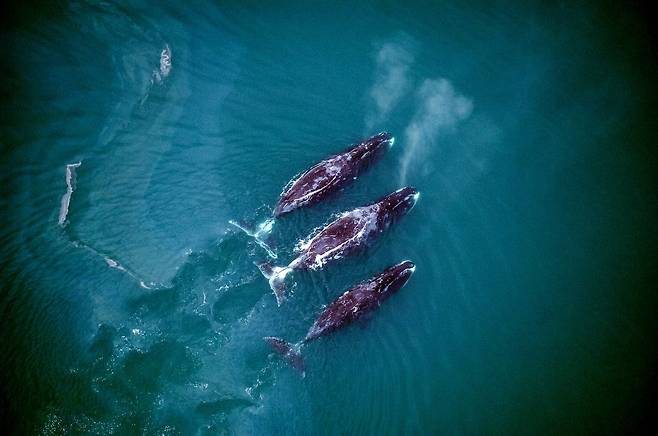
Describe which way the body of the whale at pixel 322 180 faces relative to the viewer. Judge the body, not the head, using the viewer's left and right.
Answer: facing away from the viewer and to the right of the viewer

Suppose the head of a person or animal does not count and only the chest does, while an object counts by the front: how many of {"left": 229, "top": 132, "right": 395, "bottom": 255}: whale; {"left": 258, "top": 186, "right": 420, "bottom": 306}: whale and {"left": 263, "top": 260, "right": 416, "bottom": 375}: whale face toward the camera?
0

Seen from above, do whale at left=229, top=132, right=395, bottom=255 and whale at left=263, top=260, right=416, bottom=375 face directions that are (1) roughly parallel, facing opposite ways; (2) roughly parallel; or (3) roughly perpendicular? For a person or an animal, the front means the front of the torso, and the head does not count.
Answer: roughly parallel

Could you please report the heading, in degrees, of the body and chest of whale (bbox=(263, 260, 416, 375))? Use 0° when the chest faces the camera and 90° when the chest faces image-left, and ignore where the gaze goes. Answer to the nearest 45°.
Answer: approximately 225°

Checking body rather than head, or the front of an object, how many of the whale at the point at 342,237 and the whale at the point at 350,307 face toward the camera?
0

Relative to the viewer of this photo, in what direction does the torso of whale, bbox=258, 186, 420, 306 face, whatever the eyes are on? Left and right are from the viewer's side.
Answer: facing away from the viewer and to the right of the viewer

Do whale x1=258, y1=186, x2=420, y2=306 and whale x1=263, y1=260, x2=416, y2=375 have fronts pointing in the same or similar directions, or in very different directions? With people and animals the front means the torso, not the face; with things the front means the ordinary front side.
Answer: same or similar directions

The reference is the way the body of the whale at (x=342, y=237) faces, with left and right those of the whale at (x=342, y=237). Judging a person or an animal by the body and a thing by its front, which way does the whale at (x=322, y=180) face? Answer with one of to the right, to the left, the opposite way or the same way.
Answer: the same way
